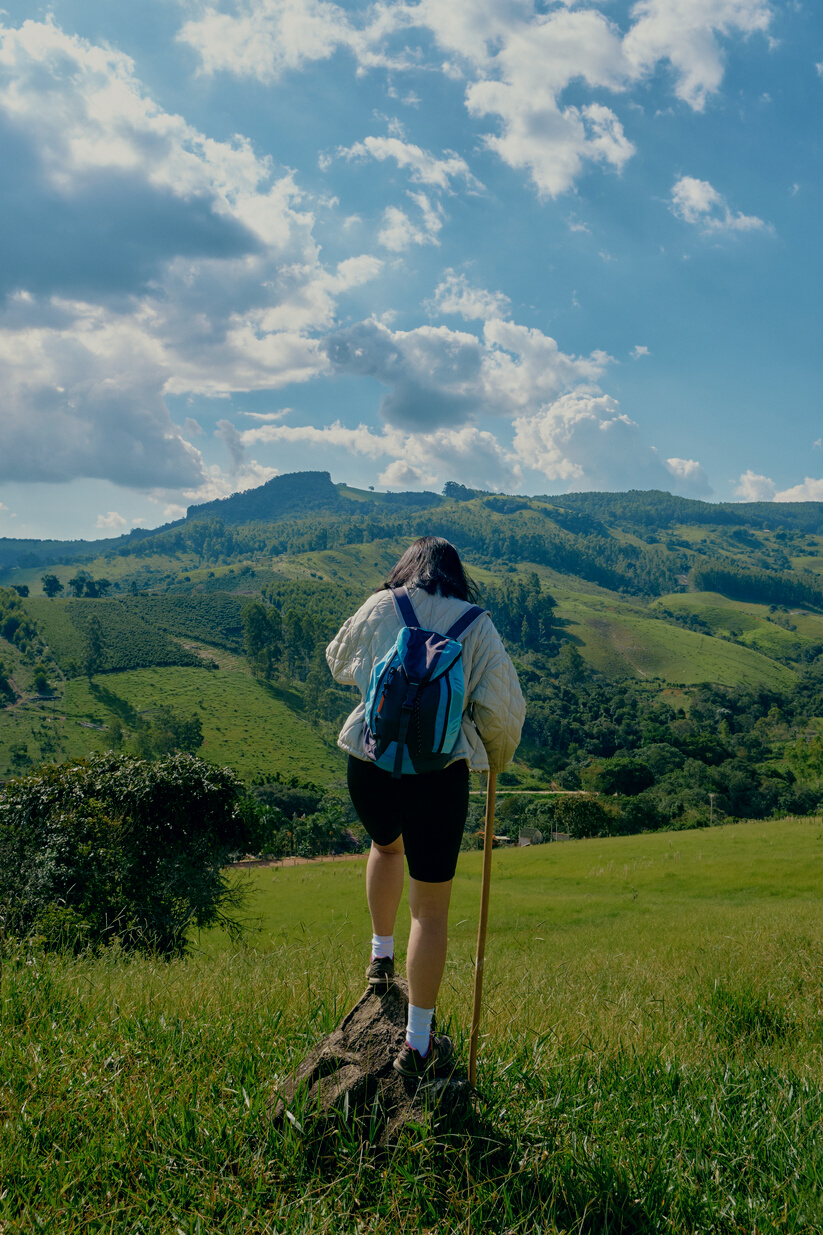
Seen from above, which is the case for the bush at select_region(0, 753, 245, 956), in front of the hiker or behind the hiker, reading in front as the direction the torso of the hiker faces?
in front

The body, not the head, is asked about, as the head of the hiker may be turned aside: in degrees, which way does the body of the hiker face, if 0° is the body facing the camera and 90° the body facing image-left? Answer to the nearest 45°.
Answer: approximately 180°
